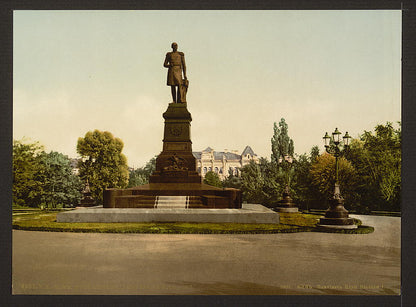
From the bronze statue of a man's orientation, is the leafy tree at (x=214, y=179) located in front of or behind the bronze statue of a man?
behind

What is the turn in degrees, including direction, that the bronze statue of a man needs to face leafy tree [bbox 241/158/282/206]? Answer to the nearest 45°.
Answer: approximately 135° to its left

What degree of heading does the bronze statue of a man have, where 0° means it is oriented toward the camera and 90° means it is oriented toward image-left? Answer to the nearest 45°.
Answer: approximately 0°
